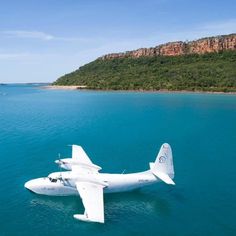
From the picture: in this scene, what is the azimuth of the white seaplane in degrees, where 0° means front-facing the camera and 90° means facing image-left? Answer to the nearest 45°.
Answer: approximately 90°
